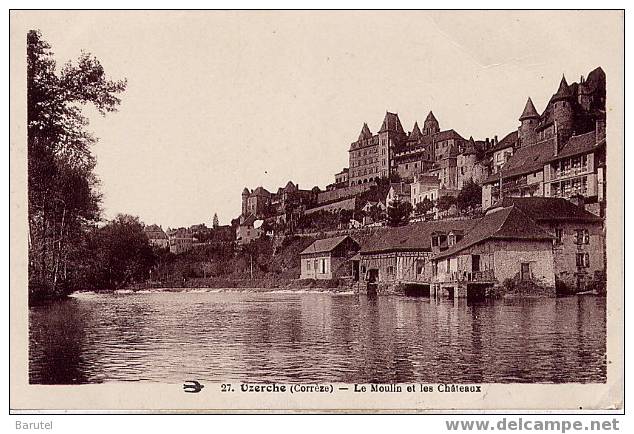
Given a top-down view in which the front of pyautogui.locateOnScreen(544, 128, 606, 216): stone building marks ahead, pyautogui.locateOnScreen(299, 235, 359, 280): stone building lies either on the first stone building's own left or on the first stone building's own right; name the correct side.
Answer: on the first stone building's own right

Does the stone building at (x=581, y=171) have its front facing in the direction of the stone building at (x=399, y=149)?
no

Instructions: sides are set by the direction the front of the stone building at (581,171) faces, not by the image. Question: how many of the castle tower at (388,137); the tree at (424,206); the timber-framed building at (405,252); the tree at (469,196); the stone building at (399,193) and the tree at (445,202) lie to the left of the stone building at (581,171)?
0

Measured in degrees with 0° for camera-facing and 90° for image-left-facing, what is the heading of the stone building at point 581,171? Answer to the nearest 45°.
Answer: approximately 45°

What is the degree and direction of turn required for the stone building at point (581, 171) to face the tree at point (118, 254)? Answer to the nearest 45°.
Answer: approximately 45° to its right

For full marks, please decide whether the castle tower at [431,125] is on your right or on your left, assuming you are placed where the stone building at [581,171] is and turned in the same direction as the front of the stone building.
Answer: on your right
